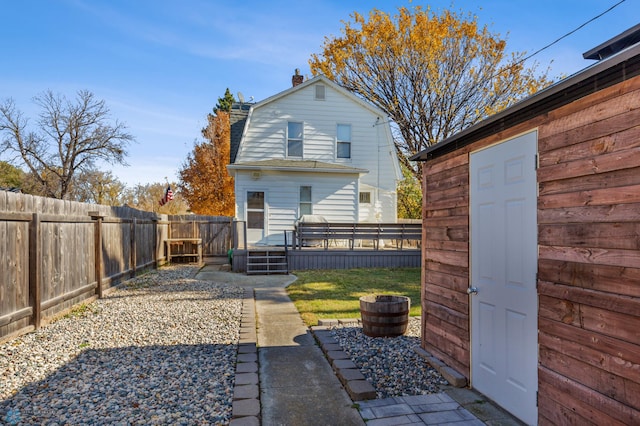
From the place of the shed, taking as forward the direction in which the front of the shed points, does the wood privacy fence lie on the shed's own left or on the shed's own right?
on the shed's own right

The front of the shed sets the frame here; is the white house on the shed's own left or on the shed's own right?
on the shed's own right

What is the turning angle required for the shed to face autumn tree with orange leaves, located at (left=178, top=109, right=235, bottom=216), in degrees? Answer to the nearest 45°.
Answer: approximately 90° to its right

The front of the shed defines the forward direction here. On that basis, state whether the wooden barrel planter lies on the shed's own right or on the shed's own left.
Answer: on the shed's own right

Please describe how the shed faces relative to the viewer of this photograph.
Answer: facing the viewer and to the left of the viewer

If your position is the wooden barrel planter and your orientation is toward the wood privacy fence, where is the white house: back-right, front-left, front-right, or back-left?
front-right

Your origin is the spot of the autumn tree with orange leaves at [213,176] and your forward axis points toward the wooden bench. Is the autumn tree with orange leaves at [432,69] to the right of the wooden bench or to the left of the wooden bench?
left

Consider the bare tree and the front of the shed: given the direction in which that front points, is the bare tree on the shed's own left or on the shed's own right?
on the shed's own right

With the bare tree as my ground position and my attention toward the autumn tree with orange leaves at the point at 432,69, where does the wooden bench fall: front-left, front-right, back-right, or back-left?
front-right

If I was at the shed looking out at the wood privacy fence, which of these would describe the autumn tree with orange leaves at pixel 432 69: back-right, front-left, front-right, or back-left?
front-right

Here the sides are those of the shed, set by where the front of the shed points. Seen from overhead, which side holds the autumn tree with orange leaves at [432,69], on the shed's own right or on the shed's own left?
on the shed's own right

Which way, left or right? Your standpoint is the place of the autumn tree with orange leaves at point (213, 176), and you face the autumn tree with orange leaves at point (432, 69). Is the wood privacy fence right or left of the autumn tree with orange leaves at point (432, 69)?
right
